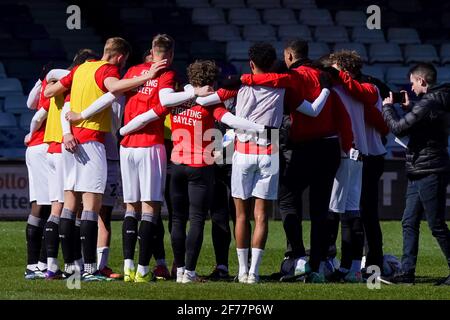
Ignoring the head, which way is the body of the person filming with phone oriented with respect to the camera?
to the viewer's left

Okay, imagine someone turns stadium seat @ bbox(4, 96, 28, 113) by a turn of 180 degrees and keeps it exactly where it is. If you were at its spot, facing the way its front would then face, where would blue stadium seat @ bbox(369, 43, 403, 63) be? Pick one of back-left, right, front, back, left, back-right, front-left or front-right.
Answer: right

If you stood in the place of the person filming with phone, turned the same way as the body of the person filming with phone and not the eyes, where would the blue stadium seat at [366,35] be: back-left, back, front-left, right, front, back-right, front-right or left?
right

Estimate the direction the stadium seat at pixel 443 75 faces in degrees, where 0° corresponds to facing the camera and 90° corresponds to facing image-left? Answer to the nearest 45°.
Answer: approximately 0°

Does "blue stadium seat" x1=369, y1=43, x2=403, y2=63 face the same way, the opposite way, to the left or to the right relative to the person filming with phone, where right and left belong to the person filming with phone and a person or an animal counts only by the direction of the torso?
to the left

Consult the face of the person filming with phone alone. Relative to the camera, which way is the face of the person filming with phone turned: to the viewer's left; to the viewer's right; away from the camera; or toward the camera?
to the viewer's left

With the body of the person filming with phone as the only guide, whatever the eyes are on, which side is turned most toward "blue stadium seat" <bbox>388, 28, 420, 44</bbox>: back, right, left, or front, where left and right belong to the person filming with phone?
right

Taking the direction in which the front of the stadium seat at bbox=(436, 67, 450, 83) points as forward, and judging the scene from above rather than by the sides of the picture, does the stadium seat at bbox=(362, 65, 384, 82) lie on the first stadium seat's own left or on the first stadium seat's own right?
on the first stadium seat's own right

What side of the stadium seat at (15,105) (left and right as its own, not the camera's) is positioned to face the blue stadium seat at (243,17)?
left
